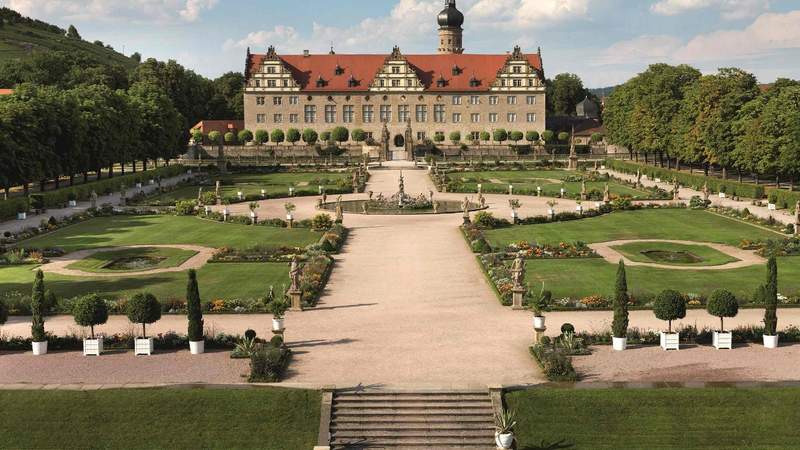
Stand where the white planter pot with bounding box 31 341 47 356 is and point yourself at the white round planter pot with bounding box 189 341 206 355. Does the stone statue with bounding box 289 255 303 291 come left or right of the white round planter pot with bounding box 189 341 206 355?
left

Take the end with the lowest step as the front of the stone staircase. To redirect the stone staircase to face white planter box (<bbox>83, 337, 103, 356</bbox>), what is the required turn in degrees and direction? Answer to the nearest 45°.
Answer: approximately 135° to its right

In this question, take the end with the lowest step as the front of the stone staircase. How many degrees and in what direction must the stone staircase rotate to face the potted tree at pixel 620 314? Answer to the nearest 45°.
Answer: approximately 135° to its left

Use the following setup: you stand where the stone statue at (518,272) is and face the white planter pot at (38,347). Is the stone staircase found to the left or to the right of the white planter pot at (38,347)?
left

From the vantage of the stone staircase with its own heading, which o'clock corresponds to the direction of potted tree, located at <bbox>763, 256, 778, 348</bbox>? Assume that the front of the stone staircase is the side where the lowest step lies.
The potted tree is roughly at 8 o'clock from the stone staircase.

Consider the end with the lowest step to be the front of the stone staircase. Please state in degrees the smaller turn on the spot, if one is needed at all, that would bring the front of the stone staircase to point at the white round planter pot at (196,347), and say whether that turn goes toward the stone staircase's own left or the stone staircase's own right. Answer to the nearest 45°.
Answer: approximately 135° to the stone staircase's own right

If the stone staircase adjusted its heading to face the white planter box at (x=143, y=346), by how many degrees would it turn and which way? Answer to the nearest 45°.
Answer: approximately 135° to its right

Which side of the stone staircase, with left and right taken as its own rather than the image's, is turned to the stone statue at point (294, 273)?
back

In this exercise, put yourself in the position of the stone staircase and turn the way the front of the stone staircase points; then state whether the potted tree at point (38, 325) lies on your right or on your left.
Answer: on your right

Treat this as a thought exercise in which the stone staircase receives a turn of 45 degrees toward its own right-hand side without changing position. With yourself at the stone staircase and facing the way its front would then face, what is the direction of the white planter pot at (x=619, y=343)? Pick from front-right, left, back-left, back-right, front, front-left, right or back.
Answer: back

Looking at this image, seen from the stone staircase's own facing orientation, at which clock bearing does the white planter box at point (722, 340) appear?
The white planter box is roughly at 8 o'clock from the stone staircase.

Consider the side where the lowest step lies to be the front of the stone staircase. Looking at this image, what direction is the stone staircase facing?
toward the camera
